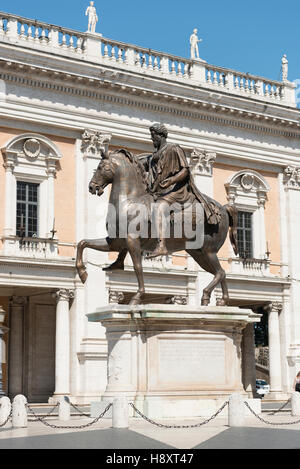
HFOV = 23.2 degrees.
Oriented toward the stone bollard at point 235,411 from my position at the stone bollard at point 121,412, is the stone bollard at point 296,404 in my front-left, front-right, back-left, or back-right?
front-left

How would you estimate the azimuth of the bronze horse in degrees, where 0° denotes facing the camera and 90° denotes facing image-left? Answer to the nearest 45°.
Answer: approximately 90°

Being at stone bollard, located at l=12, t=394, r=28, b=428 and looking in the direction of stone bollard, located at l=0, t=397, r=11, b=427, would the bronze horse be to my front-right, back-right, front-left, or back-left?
back-right

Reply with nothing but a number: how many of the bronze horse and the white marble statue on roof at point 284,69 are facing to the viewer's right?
0

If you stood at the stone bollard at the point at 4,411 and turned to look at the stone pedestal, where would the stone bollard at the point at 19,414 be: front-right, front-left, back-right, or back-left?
front-right

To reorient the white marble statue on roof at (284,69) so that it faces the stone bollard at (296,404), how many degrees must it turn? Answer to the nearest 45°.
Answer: approximately 45° to its left

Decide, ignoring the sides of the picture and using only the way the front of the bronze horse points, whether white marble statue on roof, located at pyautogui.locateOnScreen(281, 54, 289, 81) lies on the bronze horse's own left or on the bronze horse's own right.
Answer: on the bronze horse's own right

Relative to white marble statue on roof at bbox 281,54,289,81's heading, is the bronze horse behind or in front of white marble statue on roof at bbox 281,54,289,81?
in front

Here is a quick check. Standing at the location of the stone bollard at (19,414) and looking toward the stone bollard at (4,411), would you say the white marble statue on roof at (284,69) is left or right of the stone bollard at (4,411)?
right
